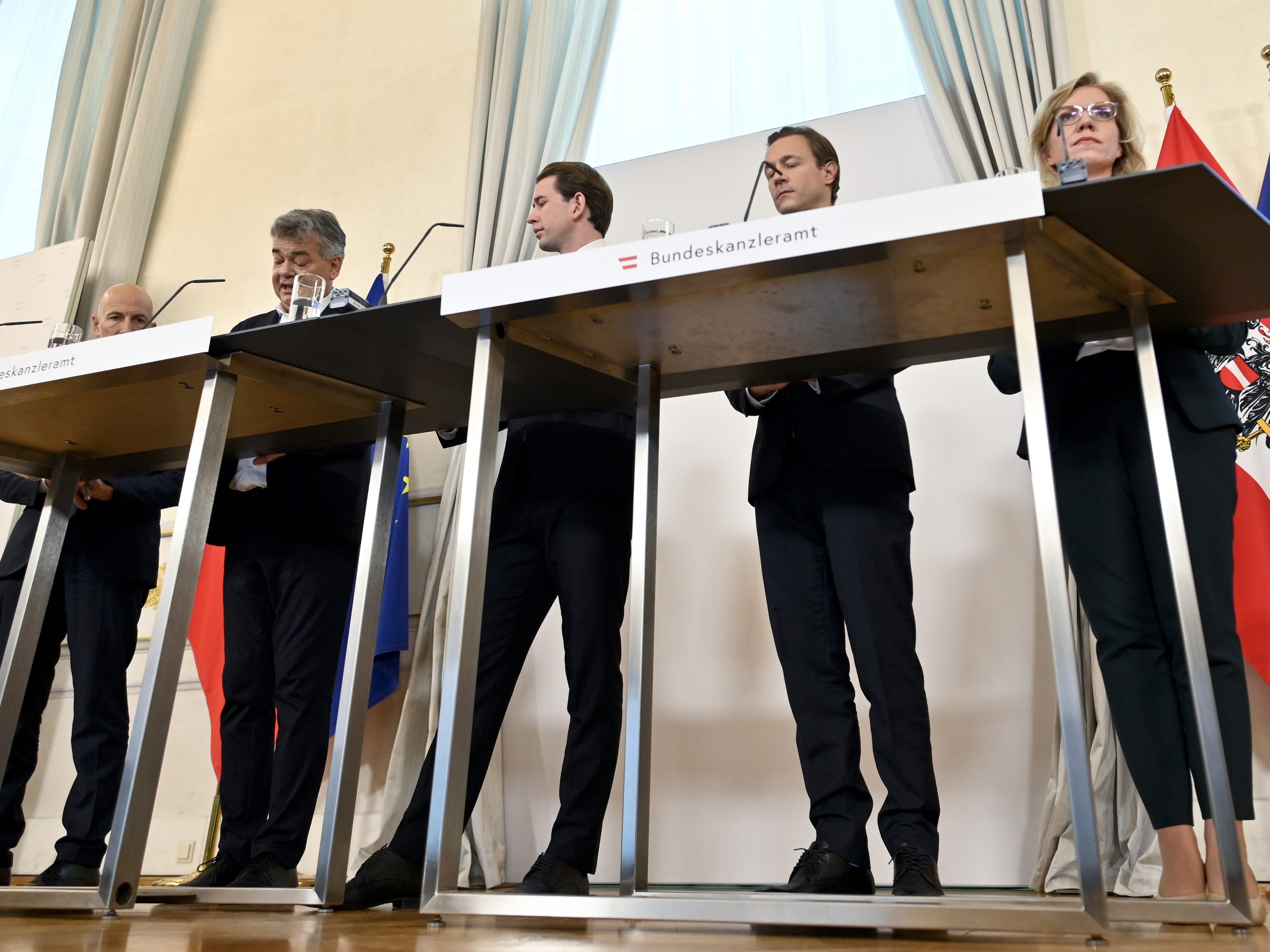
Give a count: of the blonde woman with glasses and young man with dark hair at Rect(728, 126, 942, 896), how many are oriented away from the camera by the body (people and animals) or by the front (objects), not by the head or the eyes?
0

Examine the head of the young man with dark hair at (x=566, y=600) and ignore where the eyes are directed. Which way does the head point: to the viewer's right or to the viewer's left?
to the viewer's left

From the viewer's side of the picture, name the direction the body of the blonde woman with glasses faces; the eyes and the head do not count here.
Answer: toward the camera

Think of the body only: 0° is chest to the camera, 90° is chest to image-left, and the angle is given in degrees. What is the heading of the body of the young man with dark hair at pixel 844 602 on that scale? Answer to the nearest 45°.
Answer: approximately 45°

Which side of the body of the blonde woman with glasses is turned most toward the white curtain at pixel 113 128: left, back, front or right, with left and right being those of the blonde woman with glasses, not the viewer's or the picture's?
right

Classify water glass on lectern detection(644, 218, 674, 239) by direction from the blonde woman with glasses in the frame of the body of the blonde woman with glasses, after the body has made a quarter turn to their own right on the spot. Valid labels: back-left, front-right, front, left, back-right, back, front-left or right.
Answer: front-left

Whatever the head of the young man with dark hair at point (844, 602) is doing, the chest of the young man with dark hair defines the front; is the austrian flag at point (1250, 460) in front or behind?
behind

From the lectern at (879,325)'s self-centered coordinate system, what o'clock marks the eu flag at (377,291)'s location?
The eu flag is roughly at 3 o'clock from the lectern.
